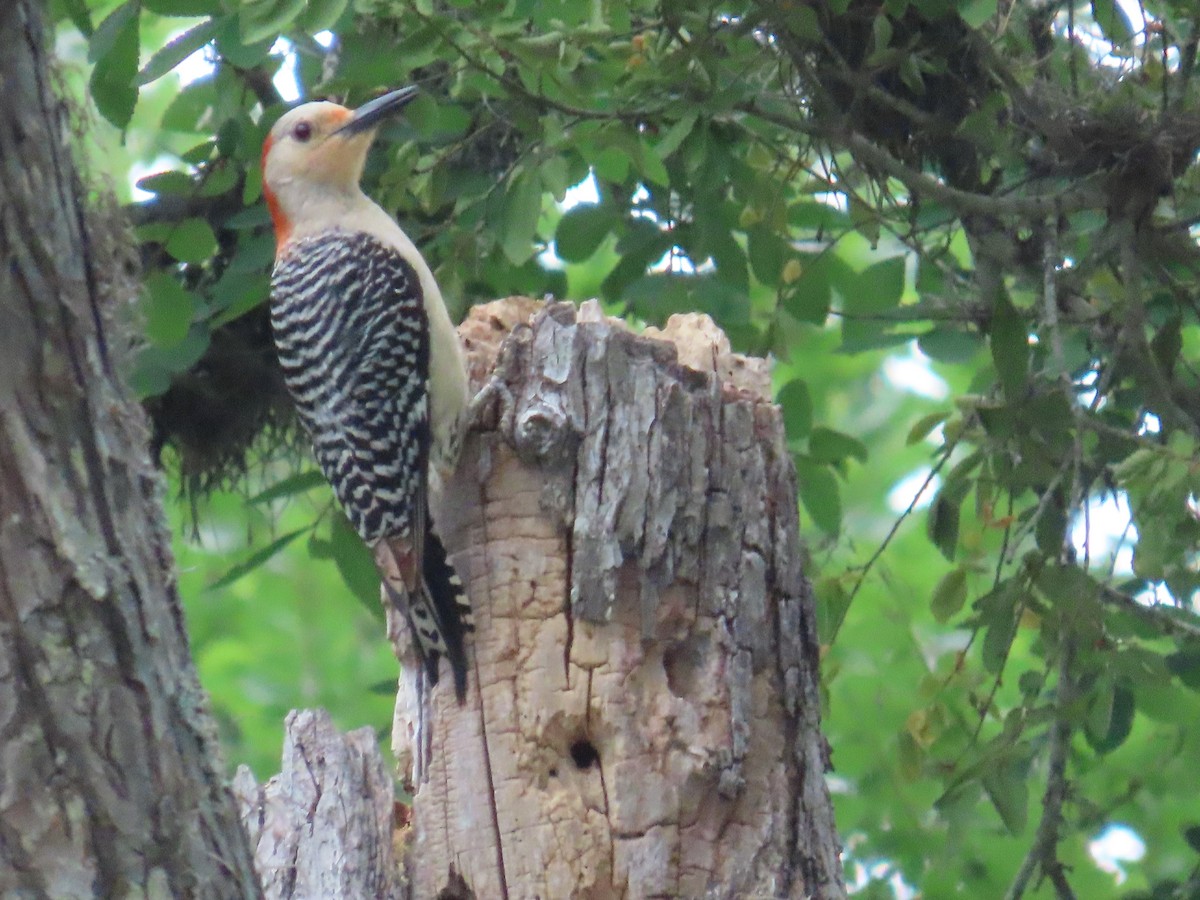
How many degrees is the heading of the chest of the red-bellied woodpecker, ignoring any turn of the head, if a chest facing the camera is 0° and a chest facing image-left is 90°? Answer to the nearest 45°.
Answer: approximately 270°
